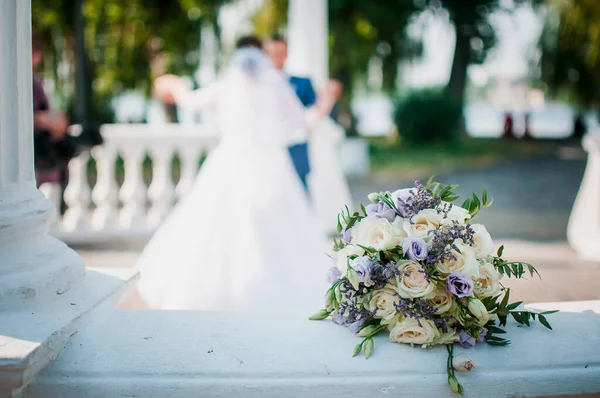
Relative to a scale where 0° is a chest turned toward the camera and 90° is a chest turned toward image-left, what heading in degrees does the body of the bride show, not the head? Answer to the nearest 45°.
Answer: approximately 180°

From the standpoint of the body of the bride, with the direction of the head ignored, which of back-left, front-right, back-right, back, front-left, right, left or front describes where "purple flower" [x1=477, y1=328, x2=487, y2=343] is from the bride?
back

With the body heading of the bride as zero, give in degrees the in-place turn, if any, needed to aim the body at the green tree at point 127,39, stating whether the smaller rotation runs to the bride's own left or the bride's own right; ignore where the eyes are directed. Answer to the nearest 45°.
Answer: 0° — they already face it

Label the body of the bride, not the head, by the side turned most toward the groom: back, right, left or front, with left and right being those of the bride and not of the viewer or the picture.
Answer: front

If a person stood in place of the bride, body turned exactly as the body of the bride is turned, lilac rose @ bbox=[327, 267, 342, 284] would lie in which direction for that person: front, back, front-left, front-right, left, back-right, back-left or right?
back

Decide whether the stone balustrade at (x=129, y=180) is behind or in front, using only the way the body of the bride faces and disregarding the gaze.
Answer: in front

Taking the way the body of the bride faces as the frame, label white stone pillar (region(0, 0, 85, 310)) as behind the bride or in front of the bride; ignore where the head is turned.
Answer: behind

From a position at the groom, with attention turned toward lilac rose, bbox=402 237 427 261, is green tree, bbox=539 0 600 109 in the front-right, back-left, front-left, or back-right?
back-left

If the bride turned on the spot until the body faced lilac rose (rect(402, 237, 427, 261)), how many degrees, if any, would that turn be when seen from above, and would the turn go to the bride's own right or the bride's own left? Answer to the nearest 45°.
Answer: approximately 180°

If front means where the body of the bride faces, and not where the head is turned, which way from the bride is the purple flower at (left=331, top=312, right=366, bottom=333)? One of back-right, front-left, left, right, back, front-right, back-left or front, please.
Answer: back

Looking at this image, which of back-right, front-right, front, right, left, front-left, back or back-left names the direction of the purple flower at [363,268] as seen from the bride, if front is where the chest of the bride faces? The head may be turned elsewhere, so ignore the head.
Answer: back
